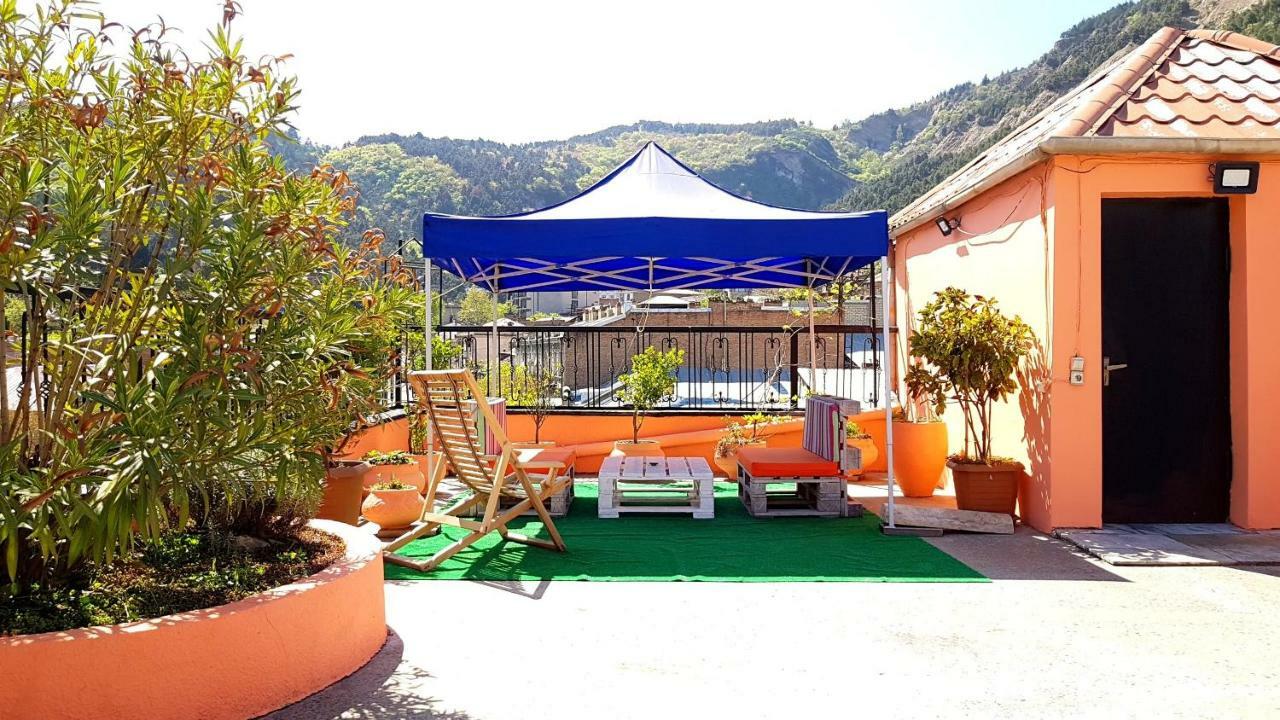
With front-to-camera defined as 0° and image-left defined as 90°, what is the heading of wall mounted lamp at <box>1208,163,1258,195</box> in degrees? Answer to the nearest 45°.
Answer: approximately 0°

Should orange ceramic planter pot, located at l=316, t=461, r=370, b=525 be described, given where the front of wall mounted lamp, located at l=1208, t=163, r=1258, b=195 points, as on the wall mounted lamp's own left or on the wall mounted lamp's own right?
on the wall mounted lamp's own right

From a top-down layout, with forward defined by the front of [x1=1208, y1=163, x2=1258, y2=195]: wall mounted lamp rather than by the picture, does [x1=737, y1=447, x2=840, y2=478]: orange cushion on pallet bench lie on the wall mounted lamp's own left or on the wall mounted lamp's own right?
on the wall mounted lamp's own right

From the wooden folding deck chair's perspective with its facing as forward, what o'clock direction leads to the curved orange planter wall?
The curved orange planter wall is roughly at 5 o'clock from the wooden folding deck chair.

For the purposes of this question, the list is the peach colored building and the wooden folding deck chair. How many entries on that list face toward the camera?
1

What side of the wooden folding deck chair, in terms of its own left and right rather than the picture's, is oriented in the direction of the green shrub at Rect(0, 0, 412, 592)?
back

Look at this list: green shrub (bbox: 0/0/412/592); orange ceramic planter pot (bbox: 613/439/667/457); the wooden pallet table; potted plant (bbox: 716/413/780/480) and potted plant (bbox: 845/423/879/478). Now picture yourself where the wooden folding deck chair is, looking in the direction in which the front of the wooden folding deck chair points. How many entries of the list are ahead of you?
4

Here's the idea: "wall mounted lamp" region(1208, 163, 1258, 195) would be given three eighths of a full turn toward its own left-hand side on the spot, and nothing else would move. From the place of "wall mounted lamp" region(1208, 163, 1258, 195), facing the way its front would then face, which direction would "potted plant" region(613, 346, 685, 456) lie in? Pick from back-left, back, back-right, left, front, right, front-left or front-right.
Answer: back-left

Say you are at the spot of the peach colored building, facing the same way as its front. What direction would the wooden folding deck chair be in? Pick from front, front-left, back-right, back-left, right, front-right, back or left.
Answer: front-right

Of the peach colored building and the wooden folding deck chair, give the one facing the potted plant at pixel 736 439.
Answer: the wooden folding deck chair
